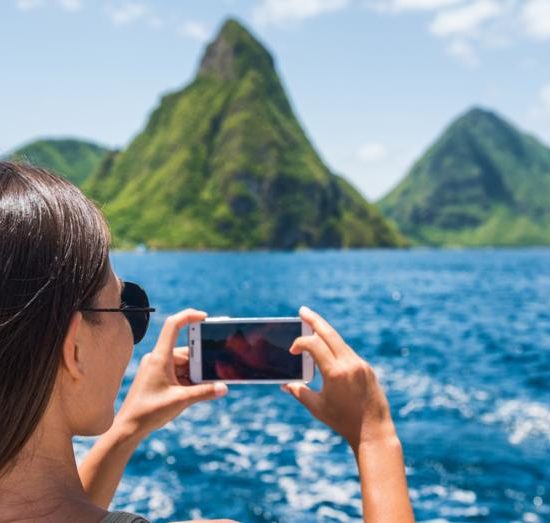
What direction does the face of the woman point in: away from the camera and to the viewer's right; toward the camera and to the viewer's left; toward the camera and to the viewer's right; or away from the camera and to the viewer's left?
away from the camera and to the viewer's right

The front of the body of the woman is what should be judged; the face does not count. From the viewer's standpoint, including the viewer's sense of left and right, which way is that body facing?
facing away from the viewer and to the right of the viewer
